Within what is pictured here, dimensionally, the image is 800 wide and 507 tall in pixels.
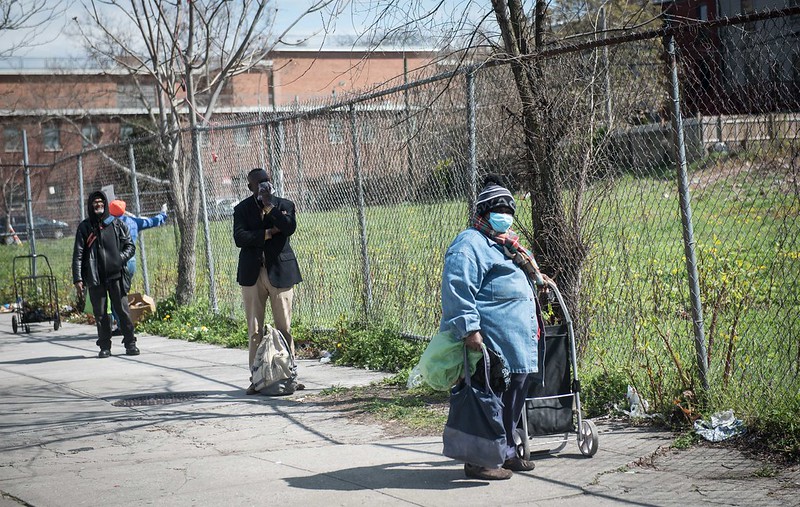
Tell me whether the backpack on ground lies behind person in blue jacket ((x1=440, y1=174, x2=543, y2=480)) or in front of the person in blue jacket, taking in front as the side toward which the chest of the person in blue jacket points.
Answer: behind

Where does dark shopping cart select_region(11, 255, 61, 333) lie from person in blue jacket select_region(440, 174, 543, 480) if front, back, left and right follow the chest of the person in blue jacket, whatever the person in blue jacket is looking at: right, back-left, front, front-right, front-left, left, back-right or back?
back

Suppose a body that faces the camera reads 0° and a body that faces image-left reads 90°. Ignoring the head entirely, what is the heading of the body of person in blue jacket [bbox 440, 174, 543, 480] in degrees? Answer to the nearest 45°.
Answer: approximately 315°

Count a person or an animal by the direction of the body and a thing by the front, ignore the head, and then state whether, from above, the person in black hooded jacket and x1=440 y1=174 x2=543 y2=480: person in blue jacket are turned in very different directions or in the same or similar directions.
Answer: same or similar directions

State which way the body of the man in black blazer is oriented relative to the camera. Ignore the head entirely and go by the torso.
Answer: toward the camera

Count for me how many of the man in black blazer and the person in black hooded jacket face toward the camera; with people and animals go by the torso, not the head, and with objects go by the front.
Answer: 2

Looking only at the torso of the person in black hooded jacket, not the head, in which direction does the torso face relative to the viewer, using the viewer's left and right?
facing the viewer

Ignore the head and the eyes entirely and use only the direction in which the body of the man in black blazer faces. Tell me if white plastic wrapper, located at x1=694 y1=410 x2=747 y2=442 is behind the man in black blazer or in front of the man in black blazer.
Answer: in front

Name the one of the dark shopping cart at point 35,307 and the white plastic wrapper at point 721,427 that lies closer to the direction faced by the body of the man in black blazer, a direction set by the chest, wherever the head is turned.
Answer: the white plastic wrapper
